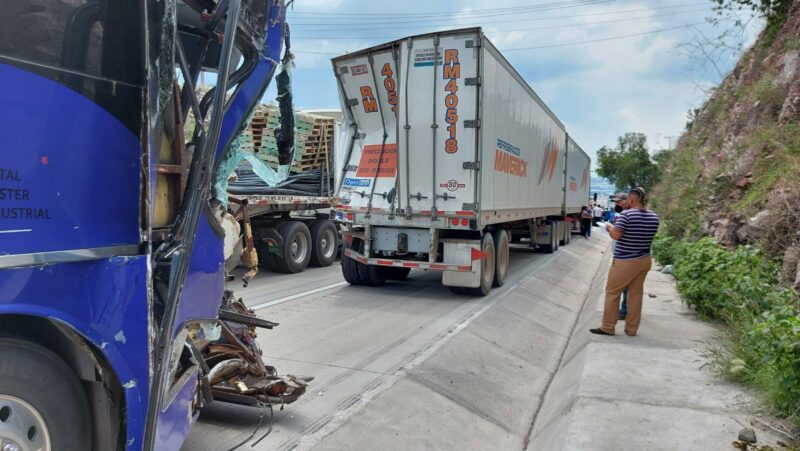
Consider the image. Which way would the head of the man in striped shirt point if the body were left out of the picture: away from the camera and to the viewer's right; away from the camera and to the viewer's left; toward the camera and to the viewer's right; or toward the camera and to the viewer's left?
away from the camera and to the viewer's left

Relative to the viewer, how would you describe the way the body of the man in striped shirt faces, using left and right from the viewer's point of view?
facing away from the viewer and to the left of the viewer

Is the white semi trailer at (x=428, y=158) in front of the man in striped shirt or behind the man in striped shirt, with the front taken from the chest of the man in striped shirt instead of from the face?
in front

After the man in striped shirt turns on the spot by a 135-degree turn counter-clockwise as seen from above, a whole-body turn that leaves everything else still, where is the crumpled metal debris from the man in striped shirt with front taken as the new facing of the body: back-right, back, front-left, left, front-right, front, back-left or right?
front-right

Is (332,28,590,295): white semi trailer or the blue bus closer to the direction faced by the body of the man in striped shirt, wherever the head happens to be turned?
the white semi trailer

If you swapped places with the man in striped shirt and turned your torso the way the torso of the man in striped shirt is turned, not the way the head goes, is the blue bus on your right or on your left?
on your left
